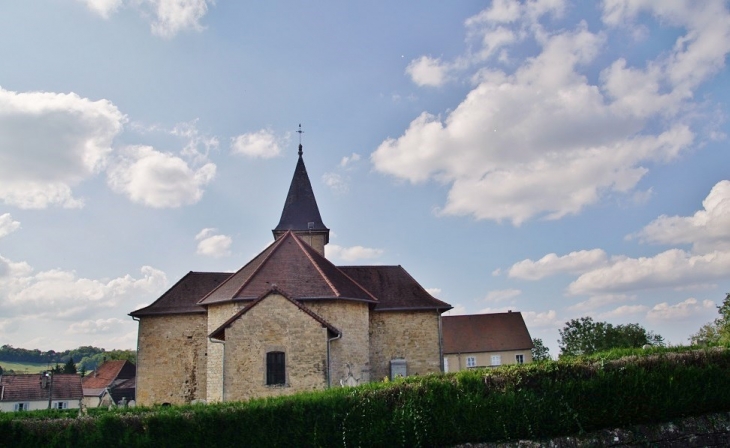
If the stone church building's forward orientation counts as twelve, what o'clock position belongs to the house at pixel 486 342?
The house is roughly at 1 o'clock from the stone church building.

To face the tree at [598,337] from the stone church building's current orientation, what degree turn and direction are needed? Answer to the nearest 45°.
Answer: approximately 45° to its right

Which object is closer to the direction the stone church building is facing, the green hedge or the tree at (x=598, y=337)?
the tree

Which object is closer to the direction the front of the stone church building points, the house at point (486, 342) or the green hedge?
the house

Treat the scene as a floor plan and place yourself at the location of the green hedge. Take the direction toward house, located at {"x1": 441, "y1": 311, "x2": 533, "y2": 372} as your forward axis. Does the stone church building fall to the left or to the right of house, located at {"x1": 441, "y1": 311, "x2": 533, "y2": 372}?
left

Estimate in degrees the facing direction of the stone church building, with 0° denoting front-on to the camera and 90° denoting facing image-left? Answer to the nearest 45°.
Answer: approximately 180°

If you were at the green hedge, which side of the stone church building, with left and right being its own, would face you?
back
